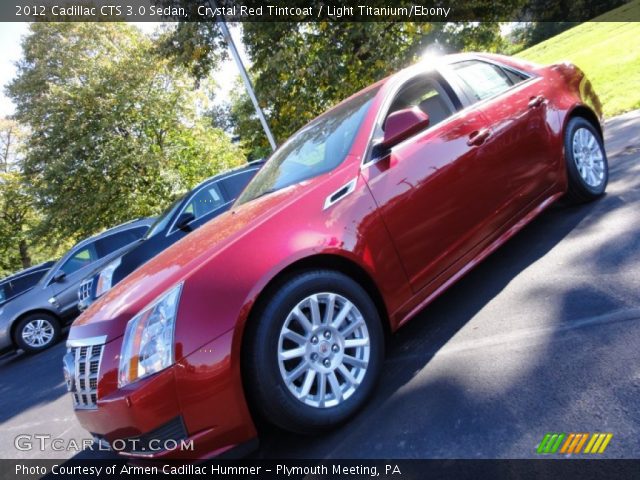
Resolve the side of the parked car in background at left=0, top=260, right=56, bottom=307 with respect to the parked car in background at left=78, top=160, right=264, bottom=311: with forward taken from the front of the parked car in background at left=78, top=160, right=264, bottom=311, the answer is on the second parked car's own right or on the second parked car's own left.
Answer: on the second parked car's own right

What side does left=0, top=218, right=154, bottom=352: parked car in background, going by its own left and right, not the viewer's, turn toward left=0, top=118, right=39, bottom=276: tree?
right

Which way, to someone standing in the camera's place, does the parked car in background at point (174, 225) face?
facing the viewer and to the left of the viewer

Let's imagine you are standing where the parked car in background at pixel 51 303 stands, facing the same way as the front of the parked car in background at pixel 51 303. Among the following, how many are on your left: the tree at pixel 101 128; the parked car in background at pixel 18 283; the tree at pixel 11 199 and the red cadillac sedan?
1

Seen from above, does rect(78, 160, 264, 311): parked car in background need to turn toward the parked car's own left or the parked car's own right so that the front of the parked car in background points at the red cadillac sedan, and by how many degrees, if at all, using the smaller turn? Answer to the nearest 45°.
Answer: approximately 45° to the parked car's own left

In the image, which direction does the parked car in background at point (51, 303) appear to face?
to the viewer's left

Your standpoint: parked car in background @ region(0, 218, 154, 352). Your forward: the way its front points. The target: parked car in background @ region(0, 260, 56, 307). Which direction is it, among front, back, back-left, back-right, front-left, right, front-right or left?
right

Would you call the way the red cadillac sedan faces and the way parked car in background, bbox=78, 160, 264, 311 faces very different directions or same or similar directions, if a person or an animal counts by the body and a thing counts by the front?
same or similar directions

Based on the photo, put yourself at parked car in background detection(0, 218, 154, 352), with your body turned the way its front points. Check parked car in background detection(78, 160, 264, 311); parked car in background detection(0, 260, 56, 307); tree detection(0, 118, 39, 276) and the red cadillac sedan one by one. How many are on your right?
2

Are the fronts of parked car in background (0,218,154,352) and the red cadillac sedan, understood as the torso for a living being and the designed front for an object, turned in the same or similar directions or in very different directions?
same or similar directions

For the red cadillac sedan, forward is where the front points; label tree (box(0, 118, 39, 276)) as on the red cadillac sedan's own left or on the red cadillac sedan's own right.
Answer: on the red cadillac sedan's own right

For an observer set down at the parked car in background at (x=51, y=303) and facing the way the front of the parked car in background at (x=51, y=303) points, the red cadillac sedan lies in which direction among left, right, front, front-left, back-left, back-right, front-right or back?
left
